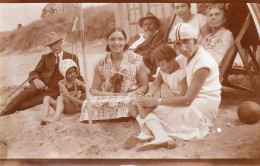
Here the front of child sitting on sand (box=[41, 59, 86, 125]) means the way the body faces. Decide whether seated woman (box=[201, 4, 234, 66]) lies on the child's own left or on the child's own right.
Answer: on the child's own left

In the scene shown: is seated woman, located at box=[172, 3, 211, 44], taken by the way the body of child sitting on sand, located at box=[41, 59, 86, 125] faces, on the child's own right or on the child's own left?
on the child's own left

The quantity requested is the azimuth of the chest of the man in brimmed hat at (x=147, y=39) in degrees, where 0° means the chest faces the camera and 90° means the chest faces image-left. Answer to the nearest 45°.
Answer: approximately 45°
